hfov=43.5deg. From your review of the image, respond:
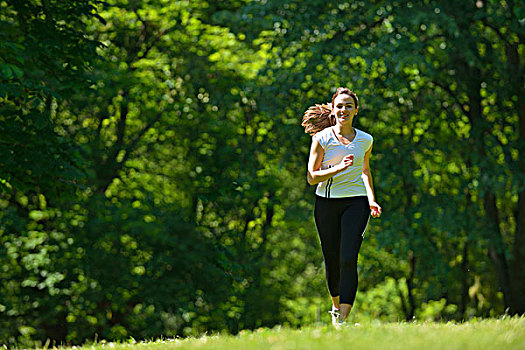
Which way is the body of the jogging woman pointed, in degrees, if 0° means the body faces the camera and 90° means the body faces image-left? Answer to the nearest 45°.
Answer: approximately 0°

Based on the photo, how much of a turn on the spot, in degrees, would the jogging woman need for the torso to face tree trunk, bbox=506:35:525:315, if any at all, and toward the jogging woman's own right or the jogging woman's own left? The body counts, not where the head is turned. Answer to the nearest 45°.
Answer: approximately 135° to the jogging woman's own left
